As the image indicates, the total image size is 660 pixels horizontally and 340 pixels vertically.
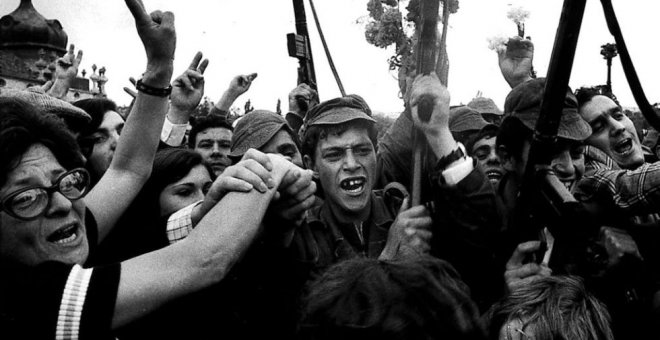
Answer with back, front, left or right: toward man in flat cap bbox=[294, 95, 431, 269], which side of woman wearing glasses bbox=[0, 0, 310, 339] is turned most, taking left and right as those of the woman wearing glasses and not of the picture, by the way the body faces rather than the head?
left

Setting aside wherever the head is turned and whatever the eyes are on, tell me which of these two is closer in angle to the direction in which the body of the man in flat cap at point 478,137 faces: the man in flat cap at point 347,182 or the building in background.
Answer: the man in flat cap

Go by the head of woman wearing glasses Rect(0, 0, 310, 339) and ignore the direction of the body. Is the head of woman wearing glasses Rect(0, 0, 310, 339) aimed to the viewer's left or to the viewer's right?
to the viewer's right

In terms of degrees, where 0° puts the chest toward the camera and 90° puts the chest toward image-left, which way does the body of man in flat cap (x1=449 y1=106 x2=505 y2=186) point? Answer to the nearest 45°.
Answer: approximately 315°

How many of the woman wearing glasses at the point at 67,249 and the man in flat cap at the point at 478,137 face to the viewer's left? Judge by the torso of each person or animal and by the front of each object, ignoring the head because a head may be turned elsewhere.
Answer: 0

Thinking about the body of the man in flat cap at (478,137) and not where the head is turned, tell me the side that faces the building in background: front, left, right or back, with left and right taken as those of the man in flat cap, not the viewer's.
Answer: back

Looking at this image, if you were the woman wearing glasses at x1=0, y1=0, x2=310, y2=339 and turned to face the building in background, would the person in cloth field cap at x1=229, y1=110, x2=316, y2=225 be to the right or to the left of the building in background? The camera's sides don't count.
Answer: right

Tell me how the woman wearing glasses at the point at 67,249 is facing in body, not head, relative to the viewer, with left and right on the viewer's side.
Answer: facing the viewer and to the right of the viewer

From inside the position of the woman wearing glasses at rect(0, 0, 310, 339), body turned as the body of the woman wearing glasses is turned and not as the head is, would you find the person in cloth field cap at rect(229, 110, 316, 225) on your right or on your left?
on your left

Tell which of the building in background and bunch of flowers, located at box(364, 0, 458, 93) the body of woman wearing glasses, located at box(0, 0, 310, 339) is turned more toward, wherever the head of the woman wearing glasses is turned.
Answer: the bunch of flowers
